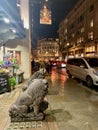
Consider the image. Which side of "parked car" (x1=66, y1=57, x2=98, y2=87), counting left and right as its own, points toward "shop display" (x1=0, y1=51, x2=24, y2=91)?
right

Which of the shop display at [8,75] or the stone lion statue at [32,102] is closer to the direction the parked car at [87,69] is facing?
the stone lion statue

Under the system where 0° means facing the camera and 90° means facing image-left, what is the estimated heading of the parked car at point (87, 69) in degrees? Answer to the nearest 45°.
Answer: approximately 315°

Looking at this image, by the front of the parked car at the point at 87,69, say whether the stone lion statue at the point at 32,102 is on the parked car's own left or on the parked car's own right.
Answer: on the parked car's own right
